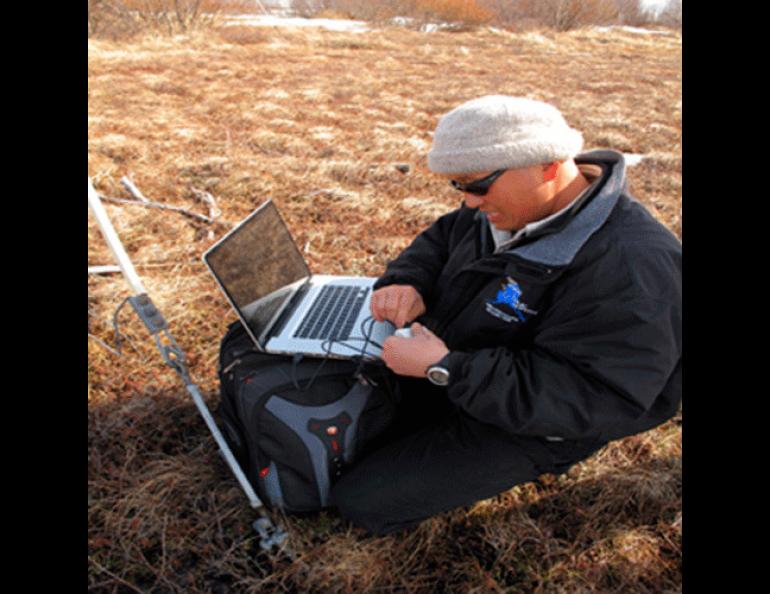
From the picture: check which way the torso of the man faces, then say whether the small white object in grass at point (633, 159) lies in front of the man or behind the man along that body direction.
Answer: behind

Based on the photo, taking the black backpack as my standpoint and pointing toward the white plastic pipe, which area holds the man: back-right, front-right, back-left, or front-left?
back-right

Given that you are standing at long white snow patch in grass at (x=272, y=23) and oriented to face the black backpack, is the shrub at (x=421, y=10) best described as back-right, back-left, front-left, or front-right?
back-left

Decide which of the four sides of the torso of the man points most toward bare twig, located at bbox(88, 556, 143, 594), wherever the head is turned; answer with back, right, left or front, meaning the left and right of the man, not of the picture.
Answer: front

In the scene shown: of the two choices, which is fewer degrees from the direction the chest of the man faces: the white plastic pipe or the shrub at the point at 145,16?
the white plastic pipe

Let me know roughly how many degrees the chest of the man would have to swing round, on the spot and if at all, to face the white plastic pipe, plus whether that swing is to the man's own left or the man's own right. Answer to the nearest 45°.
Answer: approximately 45° to the man's own right

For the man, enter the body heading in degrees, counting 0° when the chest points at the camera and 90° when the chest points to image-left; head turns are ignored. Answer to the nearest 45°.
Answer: approximately 45°

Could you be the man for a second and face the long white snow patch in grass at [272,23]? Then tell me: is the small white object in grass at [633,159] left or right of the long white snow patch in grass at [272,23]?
right

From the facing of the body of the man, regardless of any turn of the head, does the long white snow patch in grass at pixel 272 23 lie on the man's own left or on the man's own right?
on the man's own right

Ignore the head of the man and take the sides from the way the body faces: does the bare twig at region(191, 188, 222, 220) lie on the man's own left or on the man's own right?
on the man's own right

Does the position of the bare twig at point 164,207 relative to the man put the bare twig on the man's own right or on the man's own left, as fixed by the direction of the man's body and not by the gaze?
on the man's own right

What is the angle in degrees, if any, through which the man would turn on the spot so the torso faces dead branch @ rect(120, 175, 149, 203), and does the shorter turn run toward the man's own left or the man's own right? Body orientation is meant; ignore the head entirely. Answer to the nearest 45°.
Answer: approximately 90° to the man's own right
